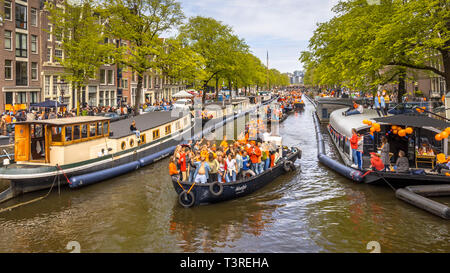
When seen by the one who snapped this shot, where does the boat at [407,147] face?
facing away from the viewer and to the left of the viewer

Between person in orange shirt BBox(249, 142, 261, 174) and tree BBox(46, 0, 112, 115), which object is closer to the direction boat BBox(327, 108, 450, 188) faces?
the tree

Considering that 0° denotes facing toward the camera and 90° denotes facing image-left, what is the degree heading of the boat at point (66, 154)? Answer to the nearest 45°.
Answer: approximately 225°

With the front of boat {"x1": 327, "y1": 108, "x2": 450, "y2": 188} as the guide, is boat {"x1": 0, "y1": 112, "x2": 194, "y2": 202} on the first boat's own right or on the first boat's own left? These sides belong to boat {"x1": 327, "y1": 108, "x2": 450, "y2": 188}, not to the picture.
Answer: on the first boat's own left

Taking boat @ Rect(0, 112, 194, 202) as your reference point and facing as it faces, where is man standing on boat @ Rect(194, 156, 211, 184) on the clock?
The man standing on boat is roughly at 3 o'clock from the boat.

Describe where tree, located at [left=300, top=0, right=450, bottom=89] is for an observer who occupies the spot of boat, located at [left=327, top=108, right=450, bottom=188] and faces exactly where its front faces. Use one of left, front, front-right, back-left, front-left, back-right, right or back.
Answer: front-right

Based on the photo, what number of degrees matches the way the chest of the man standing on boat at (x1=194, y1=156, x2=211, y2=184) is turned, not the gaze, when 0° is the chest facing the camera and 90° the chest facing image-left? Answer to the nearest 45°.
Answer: approximately 0°
